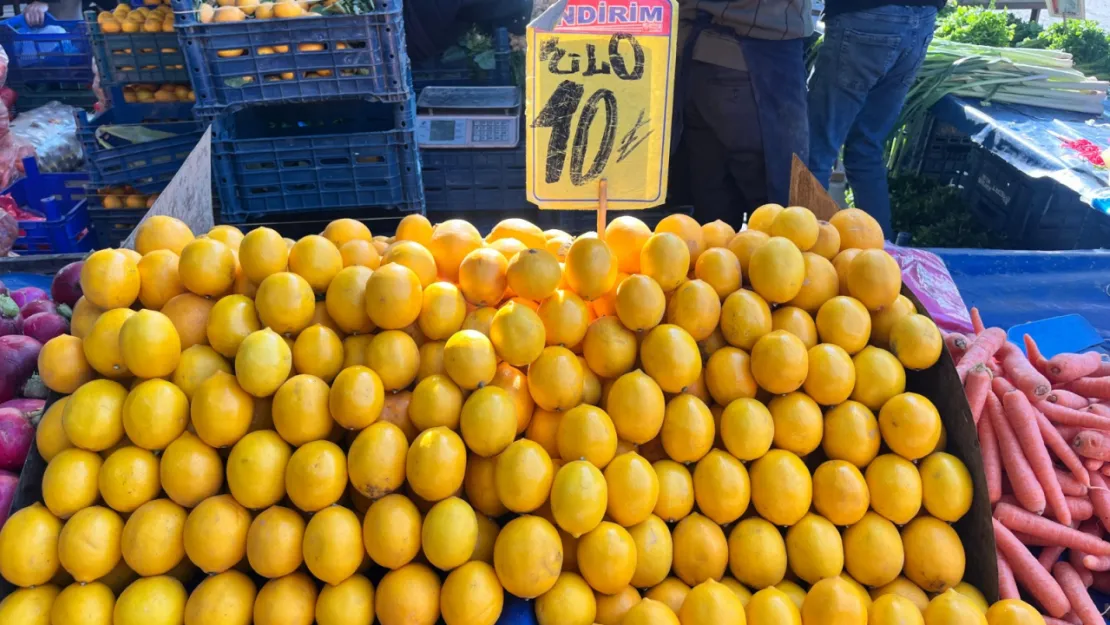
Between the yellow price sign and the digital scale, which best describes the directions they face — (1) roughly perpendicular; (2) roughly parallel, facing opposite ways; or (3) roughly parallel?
roughly parallel

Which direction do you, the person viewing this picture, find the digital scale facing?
facing the viewer

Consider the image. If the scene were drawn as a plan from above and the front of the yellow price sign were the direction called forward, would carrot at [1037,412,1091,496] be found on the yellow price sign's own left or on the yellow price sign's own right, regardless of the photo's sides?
on the yellow price sign's own left

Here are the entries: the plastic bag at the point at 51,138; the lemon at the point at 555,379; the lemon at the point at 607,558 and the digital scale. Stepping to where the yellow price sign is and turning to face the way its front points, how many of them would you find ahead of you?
2

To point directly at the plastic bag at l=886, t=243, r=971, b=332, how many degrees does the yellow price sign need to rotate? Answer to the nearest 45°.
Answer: approximately 135° to its left

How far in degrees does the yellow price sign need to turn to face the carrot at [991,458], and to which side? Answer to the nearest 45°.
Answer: approximately 90° to its left

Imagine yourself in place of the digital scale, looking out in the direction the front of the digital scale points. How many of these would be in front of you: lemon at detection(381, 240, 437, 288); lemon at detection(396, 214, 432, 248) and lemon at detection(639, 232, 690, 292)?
3

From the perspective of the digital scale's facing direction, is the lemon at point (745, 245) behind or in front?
in front

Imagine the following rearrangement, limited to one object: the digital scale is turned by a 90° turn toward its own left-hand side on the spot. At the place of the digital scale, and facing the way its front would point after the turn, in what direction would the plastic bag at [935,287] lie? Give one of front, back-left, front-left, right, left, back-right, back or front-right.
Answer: front-right

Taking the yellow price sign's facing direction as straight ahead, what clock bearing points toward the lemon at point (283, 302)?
The lemon is roughly at 2 o'clock from the yellow price sign.

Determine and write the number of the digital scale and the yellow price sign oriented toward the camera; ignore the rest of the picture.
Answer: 2

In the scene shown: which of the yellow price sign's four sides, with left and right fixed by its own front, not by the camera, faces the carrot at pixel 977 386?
left

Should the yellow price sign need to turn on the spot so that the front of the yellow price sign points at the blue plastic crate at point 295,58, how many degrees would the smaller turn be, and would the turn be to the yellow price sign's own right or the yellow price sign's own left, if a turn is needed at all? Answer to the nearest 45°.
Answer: approximately 135° to the yellow price sign's own right

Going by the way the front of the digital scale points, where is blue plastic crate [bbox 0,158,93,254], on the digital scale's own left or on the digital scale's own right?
on the digital scale's own right

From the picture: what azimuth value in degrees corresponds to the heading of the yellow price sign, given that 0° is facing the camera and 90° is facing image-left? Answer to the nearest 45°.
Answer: approximately 0°
